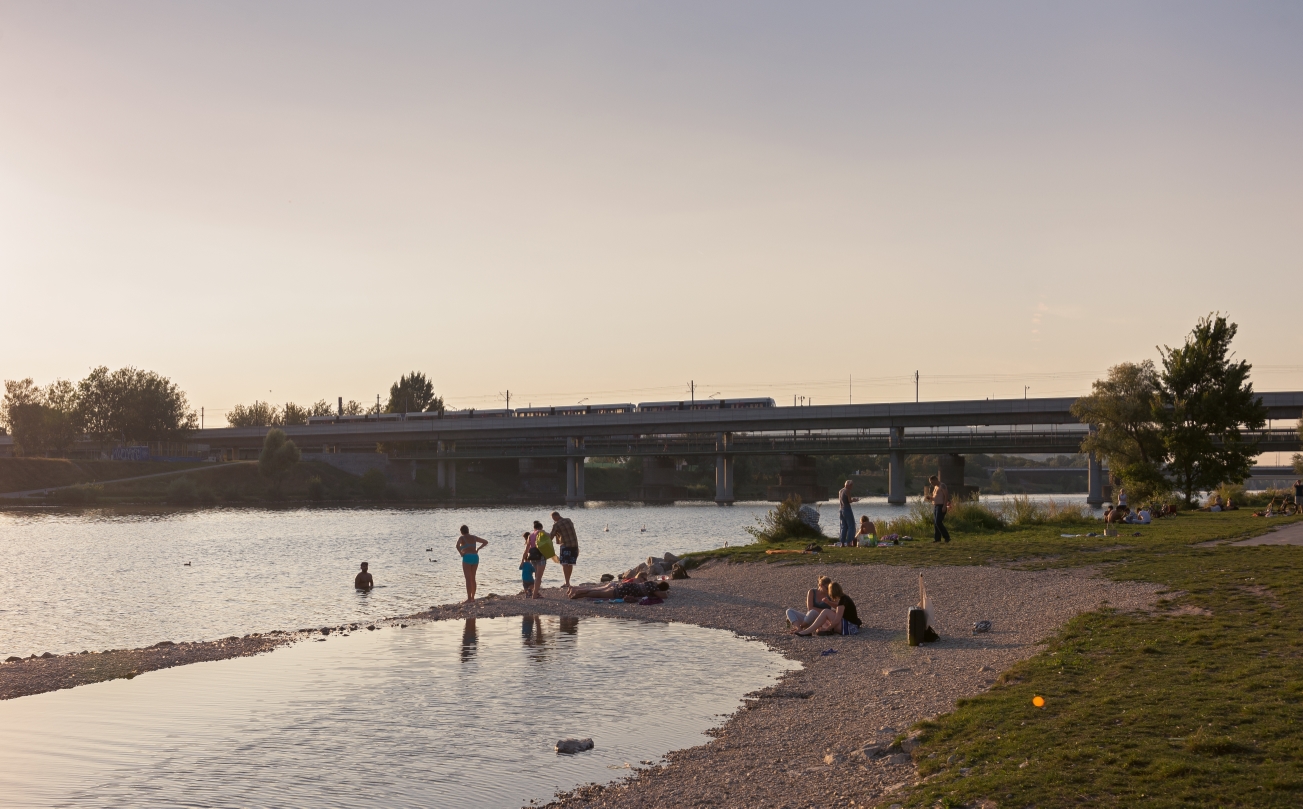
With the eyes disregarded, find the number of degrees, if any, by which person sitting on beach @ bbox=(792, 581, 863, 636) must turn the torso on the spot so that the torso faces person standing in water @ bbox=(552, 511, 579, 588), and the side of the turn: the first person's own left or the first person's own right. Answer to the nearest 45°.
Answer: approximately 45° to the first person's own right

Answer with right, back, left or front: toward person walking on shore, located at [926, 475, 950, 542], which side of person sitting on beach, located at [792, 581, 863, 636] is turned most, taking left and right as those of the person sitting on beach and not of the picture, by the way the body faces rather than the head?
right

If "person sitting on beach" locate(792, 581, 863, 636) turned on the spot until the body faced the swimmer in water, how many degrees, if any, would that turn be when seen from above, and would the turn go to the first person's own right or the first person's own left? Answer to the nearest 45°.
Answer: approximately 45° to the first person's own right

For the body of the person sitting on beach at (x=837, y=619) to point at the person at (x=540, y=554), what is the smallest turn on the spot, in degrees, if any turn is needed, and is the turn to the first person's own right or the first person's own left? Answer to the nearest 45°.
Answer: approximately 45° to the first person's own right

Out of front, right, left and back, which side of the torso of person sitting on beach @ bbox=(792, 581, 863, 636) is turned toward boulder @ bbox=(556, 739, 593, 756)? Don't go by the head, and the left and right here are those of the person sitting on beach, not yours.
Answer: left

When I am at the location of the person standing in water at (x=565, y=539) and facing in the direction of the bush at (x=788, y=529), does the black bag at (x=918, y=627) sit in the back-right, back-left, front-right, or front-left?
back-right

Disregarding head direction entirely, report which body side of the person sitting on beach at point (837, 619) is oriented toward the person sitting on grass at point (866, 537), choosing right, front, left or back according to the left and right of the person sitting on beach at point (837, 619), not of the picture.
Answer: right

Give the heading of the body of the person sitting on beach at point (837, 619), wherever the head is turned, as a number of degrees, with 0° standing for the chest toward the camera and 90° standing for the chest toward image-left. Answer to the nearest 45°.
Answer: approximately 90°

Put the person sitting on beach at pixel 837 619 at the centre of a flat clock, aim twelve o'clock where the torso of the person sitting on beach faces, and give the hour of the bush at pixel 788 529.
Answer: The bush is roughly at 3 o'clock from the person sitting on beach.
